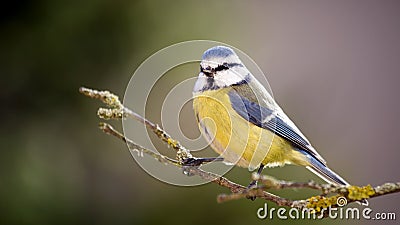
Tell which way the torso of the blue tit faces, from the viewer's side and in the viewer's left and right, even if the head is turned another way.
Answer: facing the viewer and to the left of the viewer
